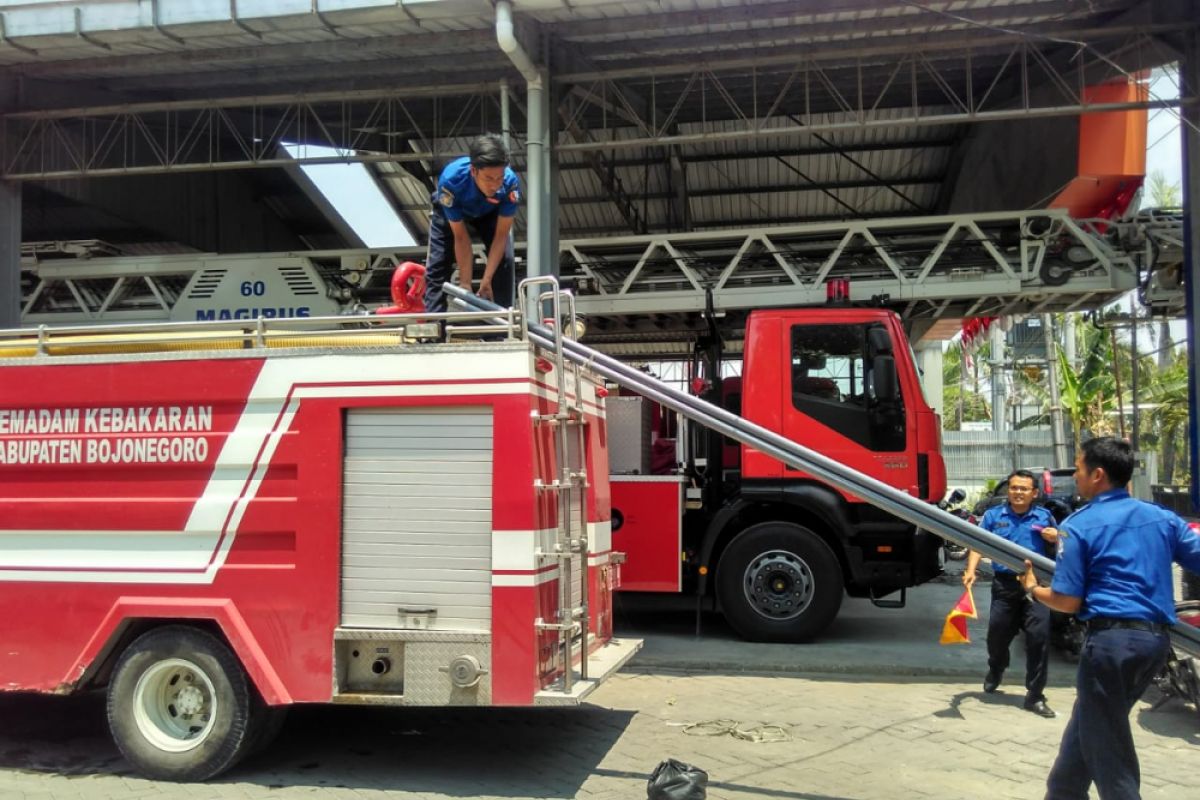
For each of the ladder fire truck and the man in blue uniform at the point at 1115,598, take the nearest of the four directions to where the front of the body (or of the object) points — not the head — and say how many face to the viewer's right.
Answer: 1

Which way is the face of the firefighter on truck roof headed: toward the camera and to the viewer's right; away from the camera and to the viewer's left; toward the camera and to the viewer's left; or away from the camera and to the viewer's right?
toward the camera and to the viewer's right

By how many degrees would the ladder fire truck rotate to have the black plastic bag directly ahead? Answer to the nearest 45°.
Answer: approximately 90° to its right

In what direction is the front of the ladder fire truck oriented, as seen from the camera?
facing to the right of the viewer

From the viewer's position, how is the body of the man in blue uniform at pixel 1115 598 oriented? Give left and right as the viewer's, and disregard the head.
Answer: facing away from the viewer and to the left of the viewer

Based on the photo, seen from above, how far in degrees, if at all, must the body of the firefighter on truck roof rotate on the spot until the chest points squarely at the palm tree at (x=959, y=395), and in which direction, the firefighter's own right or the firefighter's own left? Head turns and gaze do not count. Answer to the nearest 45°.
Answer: approximately 90° to the firefighter's own left

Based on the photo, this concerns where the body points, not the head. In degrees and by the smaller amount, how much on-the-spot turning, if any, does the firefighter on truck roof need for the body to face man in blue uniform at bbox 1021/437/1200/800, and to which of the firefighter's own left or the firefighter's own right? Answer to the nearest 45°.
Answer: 0° — they already face them
